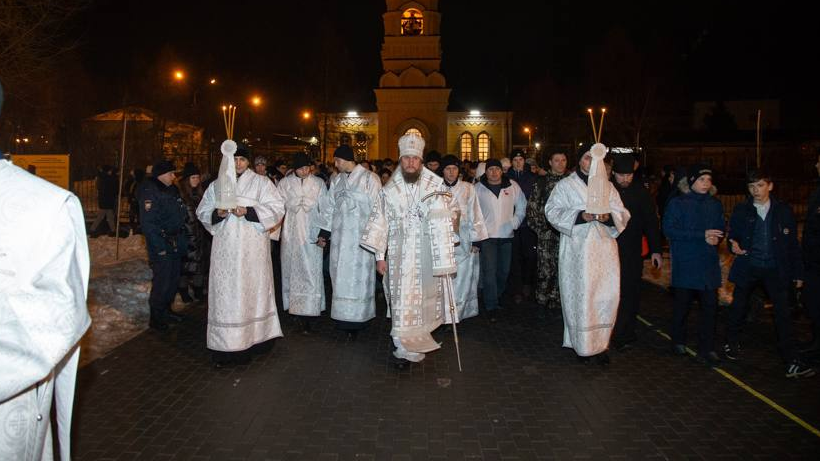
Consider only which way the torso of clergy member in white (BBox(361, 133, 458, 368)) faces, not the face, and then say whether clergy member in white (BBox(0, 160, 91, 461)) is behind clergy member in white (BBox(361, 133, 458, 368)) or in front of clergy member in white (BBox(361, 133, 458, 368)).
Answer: in front

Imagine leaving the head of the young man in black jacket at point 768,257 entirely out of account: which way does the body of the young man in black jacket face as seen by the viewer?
toward the camera

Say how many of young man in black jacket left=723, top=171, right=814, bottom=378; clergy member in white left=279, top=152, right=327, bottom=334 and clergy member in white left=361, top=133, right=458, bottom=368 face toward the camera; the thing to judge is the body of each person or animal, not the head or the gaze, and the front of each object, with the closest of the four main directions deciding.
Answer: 3

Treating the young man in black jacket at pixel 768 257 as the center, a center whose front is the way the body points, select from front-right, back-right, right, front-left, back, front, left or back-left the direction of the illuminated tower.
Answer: back-right

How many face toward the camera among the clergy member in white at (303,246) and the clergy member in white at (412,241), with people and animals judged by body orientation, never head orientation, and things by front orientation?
2

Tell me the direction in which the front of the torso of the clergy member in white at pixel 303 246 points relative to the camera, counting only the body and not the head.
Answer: toward the camera

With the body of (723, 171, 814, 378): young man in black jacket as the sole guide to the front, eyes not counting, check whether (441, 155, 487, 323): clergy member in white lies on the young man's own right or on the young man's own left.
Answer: on the young man's own right

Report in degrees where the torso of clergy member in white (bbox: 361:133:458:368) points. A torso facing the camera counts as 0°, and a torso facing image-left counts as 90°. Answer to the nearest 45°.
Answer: approximately 0°

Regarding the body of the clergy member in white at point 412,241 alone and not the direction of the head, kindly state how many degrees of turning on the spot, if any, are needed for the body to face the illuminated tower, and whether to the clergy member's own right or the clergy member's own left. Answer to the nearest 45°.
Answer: approximately 180°

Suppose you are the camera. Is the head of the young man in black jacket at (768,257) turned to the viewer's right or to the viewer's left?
to the viewer's left

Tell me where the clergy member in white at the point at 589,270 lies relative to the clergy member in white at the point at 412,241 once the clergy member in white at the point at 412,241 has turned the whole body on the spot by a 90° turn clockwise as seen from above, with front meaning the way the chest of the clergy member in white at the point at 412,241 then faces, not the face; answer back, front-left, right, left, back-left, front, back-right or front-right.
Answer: back
